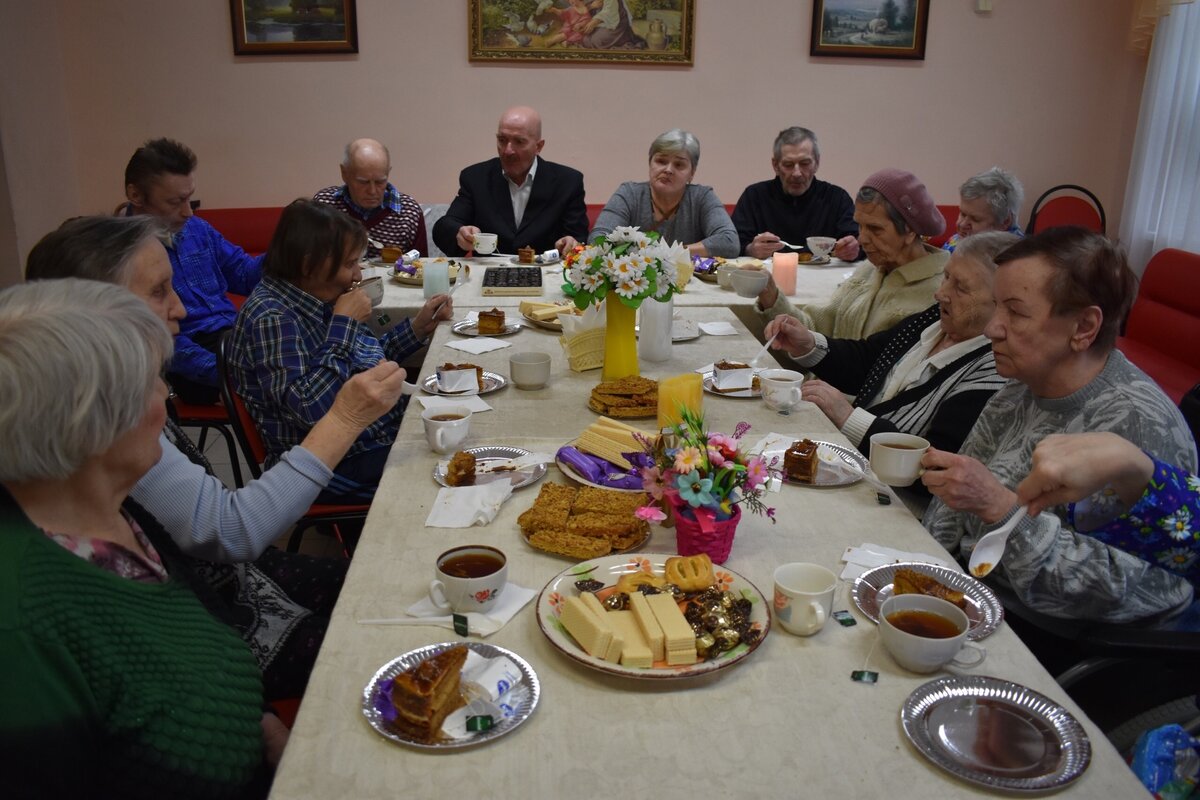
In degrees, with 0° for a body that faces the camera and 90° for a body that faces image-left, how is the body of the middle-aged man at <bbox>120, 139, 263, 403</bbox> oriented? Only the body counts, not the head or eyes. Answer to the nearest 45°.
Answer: approximately 315°

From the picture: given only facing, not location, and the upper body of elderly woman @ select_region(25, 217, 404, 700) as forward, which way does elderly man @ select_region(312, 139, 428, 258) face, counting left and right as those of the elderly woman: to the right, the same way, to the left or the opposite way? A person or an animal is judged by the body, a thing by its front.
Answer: to the right

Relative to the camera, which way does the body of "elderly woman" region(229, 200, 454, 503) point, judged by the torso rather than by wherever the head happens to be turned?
to the viewer's right

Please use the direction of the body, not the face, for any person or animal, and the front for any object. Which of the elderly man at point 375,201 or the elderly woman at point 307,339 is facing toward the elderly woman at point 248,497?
the elderly man

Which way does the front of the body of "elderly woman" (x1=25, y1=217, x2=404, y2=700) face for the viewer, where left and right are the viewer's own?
facing to the right of the viewer

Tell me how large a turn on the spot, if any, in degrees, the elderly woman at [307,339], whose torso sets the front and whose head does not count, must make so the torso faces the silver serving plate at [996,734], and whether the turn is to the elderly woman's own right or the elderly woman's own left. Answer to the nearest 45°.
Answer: approximately 45° to the elderly woman's own right

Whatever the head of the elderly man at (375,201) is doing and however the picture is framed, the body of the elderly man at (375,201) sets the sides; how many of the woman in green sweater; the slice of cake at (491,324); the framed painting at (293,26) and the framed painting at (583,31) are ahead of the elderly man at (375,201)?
2

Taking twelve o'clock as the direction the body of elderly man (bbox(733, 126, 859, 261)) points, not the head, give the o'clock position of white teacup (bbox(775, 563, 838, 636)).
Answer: The white teacup is roughly at 12 o'clock from the elderly man.
